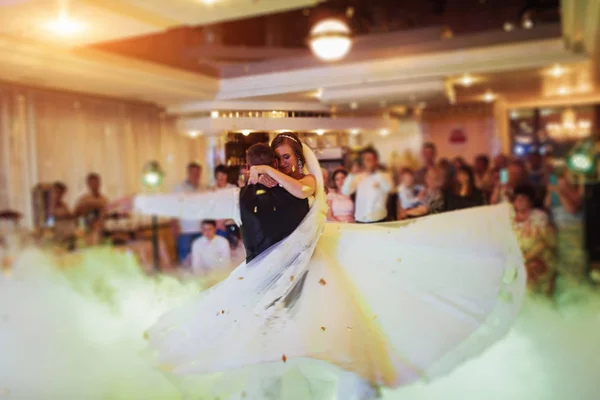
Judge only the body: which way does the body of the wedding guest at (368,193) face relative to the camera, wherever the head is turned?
toward the camera

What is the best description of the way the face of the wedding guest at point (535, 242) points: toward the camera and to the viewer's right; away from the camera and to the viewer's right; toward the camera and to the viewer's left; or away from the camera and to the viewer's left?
toward the camera and to the viewer's left

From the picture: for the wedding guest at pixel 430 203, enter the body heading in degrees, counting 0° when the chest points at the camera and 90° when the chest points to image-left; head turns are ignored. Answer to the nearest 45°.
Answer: approximately 45°

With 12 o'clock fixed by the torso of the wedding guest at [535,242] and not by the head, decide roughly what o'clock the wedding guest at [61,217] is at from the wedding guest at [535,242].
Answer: the wedding guest at [61,217] is roughly at 2 o'clock from the wedding guest at [535,242].

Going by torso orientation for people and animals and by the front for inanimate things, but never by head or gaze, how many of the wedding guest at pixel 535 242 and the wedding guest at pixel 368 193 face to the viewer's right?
0

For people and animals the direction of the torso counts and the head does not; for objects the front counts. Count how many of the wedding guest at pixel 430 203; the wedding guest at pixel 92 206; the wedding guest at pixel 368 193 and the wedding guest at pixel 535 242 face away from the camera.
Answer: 0

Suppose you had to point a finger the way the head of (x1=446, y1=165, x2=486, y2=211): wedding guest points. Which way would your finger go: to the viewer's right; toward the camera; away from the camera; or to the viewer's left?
toward the camera

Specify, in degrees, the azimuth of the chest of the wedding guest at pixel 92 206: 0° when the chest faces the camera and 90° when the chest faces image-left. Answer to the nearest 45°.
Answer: approximately 315°

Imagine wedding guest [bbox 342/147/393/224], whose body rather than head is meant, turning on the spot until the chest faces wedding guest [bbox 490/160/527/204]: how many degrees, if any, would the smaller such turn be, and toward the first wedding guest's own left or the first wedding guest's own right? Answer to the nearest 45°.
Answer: approximately 135° to the first wedding guest's own left

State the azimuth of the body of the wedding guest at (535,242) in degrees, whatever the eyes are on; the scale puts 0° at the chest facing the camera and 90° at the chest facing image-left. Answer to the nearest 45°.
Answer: approximately 45°

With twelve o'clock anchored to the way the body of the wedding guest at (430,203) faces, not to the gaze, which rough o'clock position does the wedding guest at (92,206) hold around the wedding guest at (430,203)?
the wedding guest at (92,206) is roughly at 3 o'clock from the wedding guest at (430,203).

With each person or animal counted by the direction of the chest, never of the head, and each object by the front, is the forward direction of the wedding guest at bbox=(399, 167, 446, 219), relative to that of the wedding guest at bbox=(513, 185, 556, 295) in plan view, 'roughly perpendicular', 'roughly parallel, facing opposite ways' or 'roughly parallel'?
roughly parallel

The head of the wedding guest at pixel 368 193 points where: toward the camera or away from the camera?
toward the camera

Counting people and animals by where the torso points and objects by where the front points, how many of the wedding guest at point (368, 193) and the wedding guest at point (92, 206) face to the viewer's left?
0
